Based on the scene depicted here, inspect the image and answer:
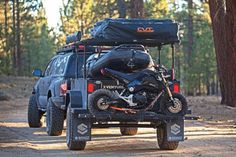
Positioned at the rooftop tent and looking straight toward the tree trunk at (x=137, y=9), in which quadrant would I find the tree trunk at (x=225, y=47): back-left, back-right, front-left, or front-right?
front-right

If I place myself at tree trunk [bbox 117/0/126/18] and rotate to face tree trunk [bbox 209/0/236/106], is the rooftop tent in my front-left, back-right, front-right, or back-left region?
front-right

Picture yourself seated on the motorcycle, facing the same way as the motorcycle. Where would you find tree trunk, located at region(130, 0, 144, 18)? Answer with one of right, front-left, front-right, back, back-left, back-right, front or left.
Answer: left

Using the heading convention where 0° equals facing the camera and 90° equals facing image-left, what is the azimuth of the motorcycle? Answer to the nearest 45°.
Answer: approximately 270°

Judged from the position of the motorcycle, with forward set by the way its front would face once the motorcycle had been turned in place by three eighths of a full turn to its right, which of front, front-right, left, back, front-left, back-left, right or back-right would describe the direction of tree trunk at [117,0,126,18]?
back-right
